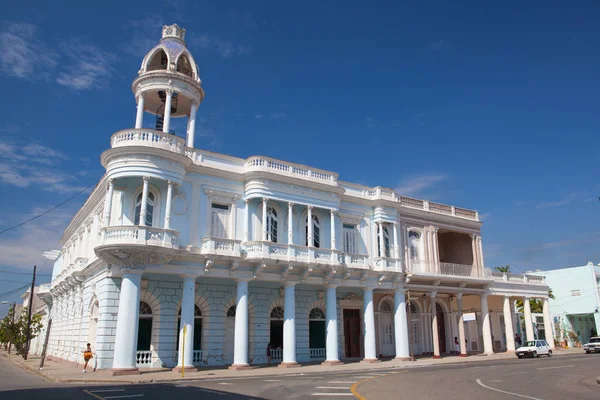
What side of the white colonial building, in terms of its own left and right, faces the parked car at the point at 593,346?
left

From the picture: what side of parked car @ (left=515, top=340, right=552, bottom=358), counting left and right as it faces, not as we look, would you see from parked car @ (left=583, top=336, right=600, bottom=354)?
back

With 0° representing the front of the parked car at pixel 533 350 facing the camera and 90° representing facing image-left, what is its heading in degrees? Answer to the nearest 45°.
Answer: approximately 45°
